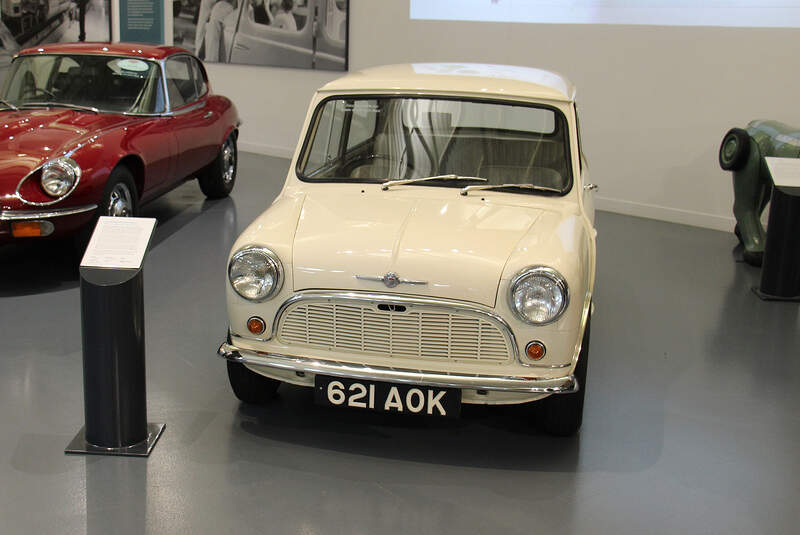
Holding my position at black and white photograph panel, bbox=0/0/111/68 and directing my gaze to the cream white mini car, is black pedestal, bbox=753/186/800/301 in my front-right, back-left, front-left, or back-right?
front-left

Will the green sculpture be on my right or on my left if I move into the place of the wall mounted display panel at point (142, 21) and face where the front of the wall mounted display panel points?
on my left

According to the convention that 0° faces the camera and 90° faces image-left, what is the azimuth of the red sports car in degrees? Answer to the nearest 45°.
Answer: approximately 45°

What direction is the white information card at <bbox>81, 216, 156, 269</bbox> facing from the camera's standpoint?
toward the camera

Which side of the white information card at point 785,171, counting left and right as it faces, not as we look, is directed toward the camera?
front

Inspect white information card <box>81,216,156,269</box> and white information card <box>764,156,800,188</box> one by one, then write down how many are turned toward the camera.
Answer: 2

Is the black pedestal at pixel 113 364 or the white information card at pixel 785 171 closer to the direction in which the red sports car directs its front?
the black pedestal

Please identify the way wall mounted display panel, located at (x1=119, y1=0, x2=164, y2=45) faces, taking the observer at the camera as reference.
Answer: facing the viewer and to the left of the viewer

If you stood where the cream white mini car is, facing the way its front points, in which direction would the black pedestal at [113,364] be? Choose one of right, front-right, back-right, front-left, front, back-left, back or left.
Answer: right

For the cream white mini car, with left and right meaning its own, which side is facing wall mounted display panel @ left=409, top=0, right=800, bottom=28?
back

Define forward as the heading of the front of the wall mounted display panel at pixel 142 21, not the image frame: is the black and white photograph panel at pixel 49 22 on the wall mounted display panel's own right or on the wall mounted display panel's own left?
on the wall mounted display panel's own right

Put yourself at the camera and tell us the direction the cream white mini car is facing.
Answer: facing the viewer

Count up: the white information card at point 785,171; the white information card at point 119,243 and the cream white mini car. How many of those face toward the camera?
3

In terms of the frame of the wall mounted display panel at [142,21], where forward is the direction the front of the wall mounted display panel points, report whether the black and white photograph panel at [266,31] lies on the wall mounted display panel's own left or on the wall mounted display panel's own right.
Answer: on the wall mounted display panel's own left

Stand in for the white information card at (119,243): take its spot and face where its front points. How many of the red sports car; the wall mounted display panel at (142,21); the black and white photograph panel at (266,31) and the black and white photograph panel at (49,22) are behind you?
4
